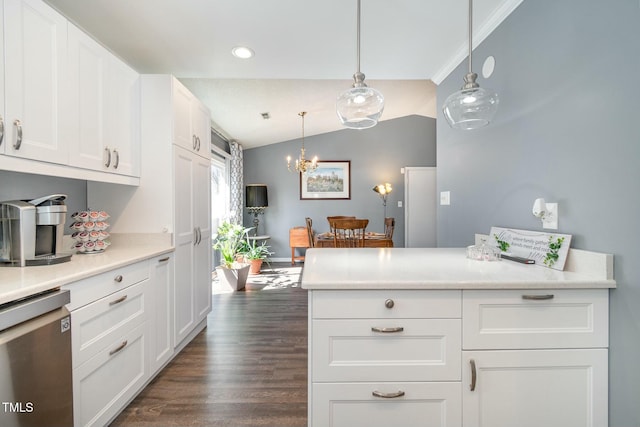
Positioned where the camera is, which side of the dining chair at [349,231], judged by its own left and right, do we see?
back

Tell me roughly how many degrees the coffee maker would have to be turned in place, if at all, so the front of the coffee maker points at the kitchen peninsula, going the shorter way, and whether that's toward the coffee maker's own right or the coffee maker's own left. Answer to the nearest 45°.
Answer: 0° — it already faces it

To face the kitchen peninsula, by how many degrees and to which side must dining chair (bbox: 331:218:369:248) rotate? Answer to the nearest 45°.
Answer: approximately 180°

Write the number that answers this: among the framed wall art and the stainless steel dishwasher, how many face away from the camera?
0

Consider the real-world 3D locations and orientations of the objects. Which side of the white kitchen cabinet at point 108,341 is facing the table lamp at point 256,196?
left

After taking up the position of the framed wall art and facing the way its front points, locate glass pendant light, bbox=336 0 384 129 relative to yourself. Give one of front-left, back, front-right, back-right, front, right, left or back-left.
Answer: front

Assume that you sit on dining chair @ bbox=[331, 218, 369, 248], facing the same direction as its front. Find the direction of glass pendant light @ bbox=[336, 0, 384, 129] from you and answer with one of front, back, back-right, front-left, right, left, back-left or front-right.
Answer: back

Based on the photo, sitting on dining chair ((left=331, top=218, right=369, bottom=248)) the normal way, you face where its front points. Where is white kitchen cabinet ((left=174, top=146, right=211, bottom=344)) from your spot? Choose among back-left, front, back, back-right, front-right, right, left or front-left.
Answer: back-left

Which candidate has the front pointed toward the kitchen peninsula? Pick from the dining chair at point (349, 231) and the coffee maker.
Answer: the coffee maker

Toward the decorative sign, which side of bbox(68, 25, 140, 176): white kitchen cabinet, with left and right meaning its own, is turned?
front

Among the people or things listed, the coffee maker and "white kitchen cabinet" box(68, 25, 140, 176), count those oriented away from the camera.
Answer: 0

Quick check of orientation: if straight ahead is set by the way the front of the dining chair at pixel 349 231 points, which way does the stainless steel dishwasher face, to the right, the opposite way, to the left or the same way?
to the right

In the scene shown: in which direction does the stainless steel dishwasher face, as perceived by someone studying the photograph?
facing the viewer and to the right of the viewer

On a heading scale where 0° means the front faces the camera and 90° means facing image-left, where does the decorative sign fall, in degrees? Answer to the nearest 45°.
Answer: approximately 45°

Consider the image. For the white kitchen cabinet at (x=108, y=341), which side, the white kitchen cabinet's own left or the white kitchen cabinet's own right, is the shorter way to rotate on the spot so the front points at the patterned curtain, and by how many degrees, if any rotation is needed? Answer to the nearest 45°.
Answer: approximately 90° to the white kitchen cabinet's own left

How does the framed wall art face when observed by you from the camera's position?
facing the viewer

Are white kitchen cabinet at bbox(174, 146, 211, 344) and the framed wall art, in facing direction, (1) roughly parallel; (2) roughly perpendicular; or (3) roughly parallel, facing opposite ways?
roughly perpendicular
